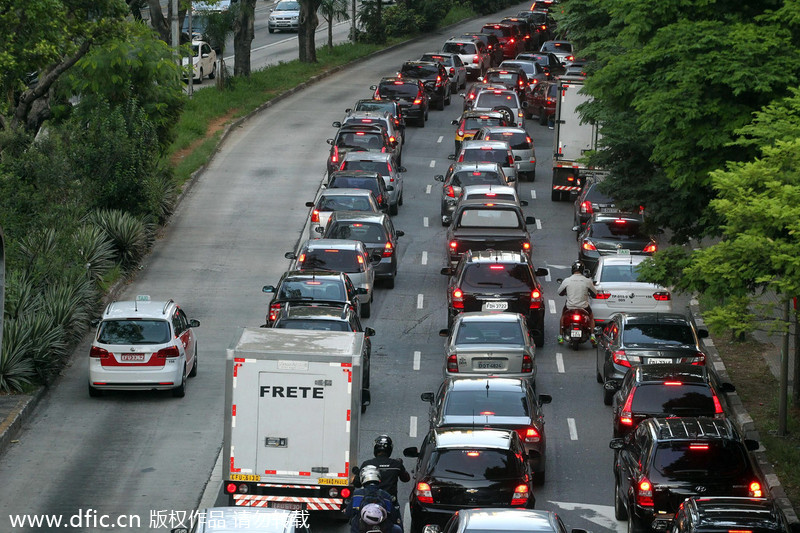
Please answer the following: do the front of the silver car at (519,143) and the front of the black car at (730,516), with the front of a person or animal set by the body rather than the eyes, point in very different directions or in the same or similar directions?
same or similar directions

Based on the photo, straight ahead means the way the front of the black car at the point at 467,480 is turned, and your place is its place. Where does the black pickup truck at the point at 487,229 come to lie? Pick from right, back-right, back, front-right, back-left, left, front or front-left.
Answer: front

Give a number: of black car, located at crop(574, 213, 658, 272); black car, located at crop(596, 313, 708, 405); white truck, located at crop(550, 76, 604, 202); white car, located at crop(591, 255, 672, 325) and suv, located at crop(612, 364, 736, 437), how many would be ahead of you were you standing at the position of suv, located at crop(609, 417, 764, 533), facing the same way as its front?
5

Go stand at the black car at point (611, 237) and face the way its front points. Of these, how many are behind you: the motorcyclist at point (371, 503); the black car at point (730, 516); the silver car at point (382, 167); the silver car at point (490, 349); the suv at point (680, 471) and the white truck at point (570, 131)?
4

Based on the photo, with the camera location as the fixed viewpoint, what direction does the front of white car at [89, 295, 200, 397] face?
facing away from the viewer

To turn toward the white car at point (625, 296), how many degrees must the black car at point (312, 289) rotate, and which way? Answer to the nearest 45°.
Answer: approximately 90° to its right

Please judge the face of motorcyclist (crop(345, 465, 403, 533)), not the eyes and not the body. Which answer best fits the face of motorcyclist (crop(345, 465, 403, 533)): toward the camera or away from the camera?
away from the camera

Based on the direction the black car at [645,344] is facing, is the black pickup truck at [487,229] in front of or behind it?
in front

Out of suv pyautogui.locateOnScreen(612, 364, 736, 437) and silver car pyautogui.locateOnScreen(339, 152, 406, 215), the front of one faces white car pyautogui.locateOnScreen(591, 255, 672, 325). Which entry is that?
the suv

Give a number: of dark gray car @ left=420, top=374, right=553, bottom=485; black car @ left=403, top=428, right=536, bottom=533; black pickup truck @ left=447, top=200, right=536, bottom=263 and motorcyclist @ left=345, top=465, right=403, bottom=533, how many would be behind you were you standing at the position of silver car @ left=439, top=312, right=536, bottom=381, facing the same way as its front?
3

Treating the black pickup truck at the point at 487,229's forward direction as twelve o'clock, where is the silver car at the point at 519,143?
The silver car is roughly at 12 o'clock from the black pickup truck.

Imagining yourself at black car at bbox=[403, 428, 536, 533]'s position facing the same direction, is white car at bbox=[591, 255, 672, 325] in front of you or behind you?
in front

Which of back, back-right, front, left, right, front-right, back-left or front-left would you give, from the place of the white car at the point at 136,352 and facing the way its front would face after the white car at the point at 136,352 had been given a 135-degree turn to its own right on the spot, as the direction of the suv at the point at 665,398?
front

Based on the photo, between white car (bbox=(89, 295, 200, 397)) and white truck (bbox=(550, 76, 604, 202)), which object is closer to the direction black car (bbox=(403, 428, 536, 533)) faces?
the white truck

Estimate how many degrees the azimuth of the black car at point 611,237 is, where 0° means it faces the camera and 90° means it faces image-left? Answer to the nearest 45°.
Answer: approximately 180°

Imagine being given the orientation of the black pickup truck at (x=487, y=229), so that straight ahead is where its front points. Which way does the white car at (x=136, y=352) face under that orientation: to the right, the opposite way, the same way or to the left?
the same way

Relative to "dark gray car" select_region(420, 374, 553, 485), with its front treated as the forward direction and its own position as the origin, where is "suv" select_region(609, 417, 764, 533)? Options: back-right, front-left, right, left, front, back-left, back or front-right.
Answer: back-right

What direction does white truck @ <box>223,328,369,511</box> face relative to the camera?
away from the camera

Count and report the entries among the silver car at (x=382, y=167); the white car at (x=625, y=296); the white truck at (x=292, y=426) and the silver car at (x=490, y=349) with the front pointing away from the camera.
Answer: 4

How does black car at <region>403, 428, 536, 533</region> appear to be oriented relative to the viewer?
away from the camera

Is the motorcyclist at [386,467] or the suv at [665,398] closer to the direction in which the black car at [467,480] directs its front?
the suv

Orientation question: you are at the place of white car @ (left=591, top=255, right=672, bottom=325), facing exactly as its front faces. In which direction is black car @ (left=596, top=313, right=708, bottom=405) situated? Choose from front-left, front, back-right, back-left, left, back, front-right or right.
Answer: back

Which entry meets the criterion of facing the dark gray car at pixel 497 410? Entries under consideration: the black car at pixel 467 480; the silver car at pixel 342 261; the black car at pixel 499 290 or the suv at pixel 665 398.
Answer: the black car at pixel 467 480

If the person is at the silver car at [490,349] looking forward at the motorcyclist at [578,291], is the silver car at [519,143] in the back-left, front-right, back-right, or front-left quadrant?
front-left

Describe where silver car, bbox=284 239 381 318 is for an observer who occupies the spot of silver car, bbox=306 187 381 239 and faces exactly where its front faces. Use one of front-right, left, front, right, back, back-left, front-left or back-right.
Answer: back
